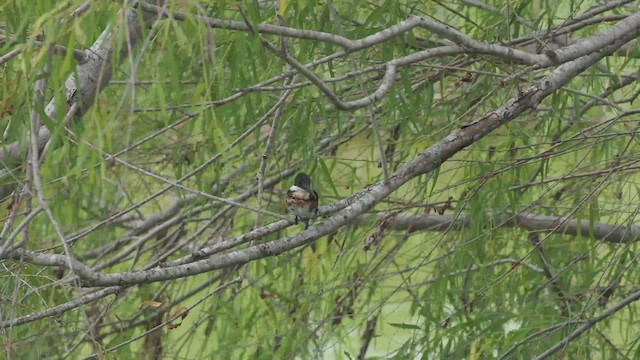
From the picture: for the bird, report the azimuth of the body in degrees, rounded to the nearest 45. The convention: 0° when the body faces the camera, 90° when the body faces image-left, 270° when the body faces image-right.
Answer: approximately 0°
